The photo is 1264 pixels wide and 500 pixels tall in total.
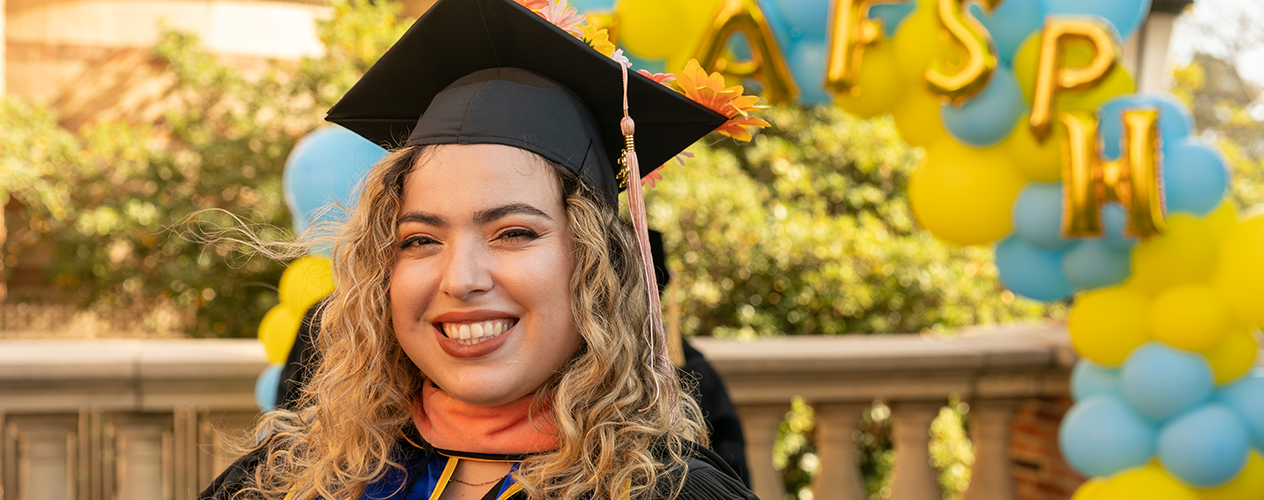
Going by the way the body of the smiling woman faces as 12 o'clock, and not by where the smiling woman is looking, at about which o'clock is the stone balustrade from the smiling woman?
The stone balustrade is roughly at 5 o'clock from the smiling woman.

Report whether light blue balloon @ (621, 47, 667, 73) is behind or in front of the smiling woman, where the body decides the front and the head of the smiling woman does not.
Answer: behind

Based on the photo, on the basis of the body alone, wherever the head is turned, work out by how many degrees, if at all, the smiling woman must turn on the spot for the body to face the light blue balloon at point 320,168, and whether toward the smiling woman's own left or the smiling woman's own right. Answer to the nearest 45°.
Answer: approximately 180°

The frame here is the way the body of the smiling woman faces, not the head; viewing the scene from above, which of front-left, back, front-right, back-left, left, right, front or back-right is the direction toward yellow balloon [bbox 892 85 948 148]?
back-left

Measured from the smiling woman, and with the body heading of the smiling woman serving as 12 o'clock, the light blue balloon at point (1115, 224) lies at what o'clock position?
The light blue balloon is roughly at 8 o'clock from the smiling woman.

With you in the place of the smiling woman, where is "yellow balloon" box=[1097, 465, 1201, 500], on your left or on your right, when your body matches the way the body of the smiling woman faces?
on your left

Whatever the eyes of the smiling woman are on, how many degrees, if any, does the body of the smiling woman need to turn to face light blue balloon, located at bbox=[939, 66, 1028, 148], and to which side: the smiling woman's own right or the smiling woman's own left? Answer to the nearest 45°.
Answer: approximately 135° to the smiling woman's own left

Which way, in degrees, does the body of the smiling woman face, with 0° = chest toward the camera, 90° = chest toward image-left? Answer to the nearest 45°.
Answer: approximately 0°

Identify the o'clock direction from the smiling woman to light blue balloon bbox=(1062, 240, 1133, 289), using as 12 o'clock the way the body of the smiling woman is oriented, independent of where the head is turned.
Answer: The light blue balloon is roughly at 8 o'clock from the smiling woman.
